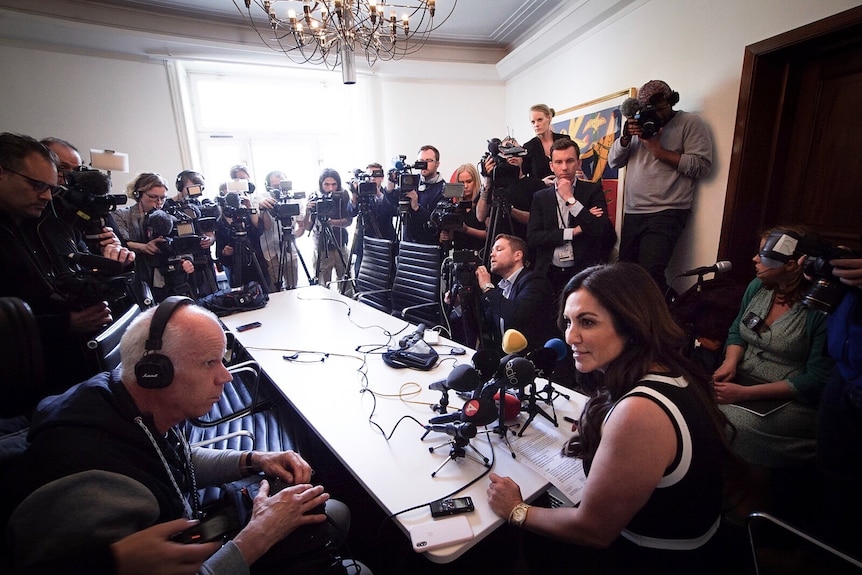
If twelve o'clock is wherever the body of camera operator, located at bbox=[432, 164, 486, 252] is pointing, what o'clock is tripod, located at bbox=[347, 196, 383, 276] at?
The tripod is roughly at 2 o'clock from the camera operator.

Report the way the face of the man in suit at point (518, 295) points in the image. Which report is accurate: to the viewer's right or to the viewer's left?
to the viewer's left

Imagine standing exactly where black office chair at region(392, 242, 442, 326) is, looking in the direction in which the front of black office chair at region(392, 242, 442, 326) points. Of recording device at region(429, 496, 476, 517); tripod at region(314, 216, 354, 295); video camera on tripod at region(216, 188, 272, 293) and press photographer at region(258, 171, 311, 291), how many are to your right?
3

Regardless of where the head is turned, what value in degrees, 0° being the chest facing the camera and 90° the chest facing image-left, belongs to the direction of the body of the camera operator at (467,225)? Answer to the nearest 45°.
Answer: approximately 45°

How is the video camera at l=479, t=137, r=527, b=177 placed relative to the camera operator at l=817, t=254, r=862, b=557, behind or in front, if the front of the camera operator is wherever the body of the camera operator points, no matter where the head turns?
in front

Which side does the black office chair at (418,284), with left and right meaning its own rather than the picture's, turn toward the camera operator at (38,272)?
front

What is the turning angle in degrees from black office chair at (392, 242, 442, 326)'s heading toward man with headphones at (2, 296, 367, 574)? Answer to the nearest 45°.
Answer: approximately 45° to its left

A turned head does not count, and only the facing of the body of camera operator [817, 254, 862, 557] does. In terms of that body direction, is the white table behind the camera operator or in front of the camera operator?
in front

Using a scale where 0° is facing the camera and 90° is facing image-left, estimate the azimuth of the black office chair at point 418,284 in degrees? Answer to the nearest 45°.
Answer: approximately 45°

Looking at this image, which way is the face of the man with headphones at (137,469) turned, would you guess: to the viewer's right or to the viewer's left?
to the viewer's right

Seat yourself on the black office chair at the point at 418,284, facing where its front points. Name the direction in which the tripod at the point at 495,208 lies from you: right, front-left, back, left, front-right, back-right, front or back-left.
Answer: back-left

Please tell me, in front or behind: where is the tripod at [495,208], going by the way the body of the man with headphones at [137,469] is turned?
in front

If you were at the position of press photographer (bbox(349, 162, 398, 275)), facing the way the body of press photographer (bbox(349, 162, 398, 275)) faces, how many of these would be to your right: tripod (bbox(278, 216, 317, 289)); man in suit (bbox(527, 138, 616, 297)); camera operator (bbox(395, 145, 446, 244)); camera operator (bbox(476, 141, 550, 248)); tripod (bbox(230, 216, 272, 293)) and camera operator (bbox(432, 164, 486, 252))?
2
